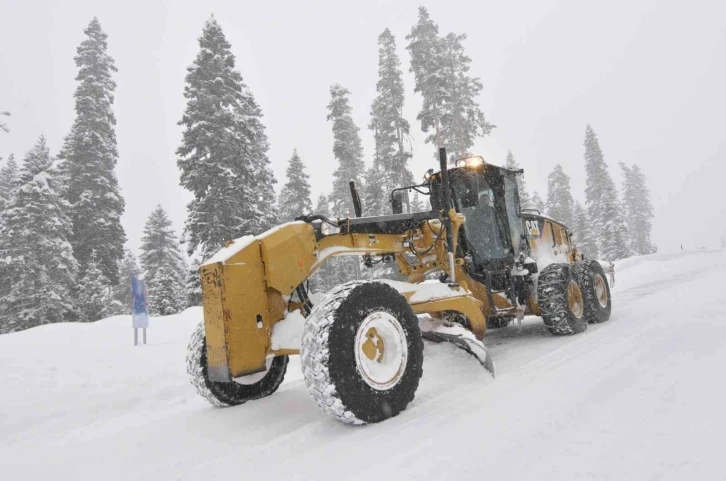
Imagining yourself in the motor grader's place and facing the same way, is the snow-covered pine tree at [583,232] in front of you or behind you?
behind

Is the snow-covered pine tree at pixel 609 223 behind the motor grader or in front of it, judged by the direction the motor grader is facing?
behind

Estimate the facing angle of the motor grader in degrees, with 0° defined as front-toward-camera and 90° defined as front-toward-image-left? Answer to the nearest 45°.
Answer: approximately 45°

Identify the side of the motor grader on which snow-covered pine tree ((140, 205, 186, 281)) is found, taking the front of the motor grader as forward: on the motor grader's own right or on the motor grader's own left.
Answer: on the motor grader's own right

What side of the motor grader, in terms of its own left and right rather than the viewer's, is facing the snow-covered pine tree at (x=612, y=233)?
back

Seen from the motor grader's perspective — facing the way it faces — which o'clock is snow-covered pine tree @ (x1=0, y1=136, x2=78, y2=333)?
The snow-covered pine tree is roughly at 3 o'clock from the motor grader.

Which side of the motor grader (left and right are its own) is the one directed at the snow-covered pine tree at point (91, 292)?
right

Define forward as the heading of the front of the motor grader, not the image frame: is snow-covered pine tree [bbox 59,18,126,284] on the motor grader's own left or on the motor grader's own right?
on the motor grader's own right

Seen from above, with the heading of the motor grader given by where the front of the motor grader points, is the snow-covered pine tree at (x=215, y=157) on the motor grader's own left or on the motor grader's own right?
on the motor grader's own right

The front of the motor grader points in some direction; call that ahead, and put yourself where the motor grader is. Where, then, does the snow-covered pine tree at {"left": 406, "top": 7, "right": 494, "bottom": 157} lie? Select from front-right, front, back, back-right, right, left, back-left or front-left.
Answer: back-right

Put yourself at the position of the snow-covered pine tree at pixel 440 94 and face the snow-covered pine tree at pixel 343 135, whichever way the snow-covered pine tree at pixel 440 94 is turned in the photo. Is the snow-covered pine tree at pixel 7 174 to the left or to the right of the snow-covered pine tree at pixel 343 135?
left

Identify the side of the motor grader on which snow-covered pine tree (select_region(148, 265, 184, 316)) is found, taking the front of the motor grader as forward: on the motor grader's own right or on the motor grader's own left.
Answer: on the motor grader's own right

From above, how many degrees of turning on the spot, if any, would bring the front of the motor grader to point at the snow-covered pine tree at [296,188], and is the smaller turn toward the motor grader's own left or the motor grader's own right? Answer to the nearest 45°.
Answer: approximately 135° to the motor grader's own right
